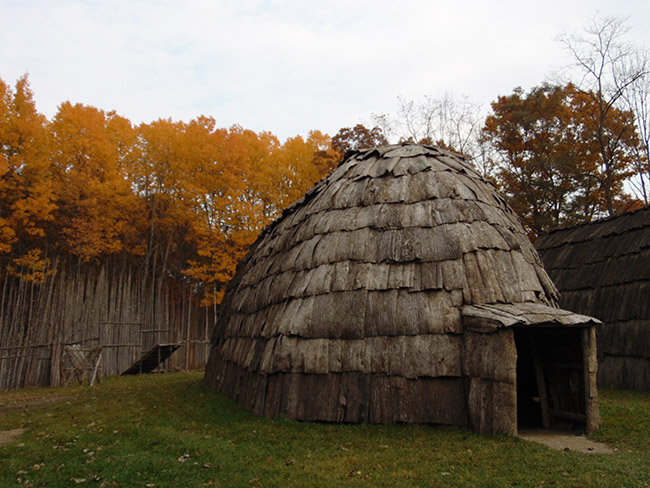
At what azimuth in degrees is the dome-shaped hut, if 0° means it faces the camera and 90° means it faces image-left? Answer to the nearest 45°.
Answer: approximately 315°

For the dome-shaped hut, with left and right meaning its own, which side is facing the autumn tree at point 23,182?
back

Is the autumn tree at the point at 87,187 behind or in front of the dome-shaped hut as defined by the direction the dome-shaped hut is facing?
behind

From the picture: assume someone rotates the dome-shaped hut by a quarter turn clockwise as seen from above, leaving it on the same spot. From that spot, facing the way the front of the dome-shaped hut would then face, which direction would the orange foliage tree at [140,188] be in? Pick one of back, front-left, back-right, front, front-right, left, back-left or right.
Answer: right

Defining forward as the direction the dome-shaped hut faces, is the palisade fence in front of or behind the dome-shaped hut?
behind

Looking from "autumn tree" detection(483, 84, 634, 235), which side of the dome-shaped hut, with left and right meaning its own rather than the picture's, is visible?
left

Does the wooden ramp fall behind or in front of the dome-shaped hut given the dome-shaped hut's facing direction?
behind
